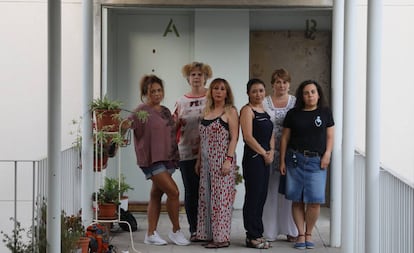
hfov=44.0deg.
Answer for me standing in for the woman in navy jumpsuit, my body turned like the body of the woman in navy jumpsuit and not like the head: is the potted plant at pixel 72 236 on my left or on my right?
on my right

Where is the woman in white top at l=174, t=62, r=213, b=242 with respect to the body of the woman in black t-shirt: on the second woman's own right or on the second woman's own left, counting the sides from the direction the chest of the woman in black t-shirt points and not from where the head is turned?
on the second woman's own right

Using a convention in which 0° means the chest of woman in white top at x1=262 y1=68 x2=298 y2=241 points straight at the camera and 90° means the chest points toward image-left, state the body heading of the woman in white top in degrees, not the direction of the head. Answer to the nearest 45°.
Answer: approximately 0°

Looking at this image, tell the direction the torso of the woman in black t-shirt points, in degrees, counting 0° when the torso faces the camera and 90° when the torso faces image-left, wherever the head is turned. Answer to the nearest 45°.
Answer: approximately 0°

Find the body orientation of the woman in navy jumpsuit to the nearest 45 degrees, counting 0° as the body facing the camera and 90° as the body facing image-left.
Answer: approximately 315°
